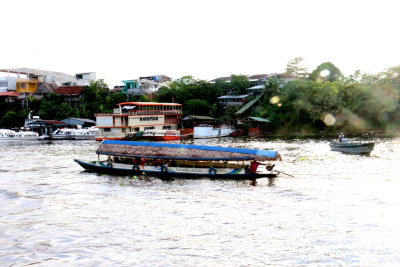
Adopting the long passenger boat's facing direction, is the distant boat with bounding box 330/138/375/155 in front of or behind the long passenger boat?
behind

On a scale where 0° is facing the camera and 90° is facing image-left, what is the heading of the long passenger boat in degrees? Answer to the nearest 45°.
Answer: approximately 90°
